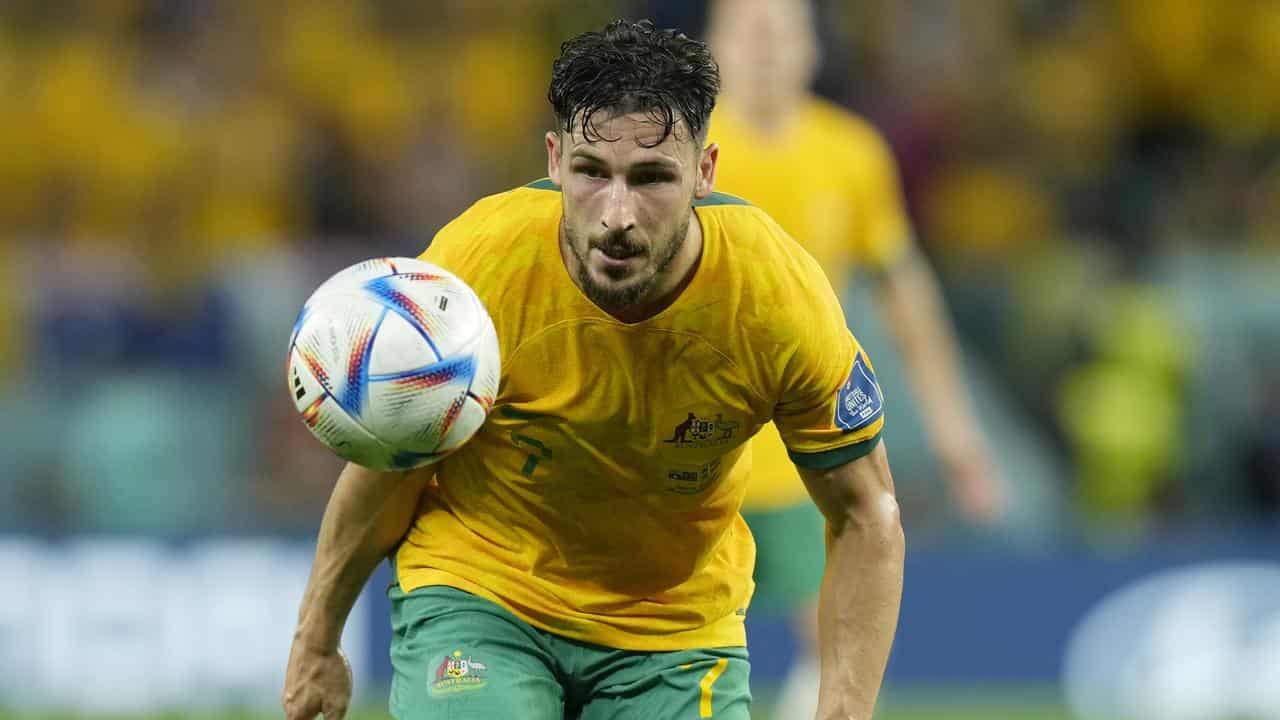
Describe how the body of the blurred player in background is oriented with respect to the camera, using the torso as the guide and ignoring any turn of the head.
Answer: toward the camera

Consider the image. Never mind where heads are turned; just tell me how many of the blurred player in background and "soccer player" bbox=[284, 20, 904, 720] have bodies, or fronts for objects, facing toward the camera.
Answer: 2

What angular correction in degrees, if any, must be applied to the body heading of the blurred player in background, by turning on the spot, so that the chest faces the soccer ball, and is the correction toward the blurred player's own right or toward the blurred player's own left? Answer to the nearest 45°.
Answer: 0° — they already face it

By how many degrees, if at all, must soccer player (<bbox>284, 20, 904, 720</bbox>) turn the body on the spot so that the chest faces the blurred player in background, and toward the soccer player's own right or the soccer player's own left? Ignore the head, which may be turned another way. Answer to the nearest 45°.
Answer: approximately 180°

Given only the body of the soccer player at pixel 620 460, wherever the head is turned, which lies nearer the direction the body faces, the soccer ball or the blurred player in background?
the soccer ball

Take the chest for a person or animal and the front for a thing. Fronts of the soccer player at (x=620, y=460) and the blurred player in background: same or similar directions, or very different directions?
same or similar directions

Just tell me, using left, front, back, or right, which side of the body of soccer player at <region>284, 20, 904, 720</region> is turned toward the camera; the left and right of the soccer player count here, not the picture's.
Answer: front

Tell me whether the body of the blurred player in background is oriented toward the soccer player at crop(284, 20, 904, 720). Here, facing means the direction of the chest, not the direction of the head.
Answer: yes

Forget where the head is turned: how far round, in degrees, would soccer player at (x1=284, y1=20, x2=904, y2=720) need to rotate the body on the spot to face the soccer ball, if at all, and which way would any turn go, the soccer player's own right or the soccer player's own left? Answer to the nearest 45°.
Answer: approximately 45° to the soccer player's own right

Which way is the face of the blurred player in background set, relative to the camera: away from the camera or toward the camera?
toward the camera
